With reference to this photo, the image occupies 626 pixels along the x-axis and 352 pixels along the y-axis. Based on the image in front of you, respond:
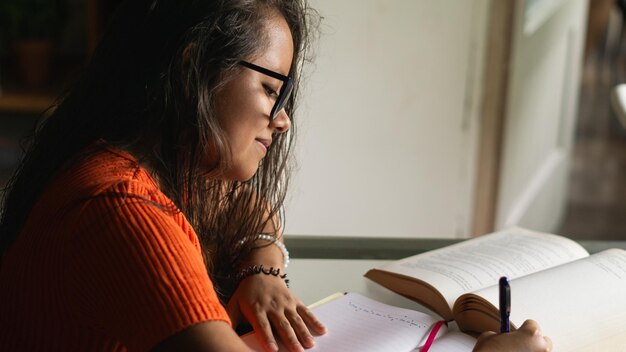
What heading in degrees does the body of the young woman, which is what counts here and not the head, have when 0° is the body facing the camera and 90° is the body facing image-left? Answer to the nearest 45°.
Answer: approximately 270°

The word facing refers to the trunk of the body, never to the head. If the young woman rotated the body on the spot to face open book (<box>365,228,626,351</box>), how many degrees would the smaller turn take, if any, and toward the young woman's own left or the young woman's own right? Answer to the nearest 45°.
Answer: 0° — they already face it

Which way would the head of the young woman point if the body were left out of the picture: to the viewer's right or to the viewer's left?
to the viewer's right
